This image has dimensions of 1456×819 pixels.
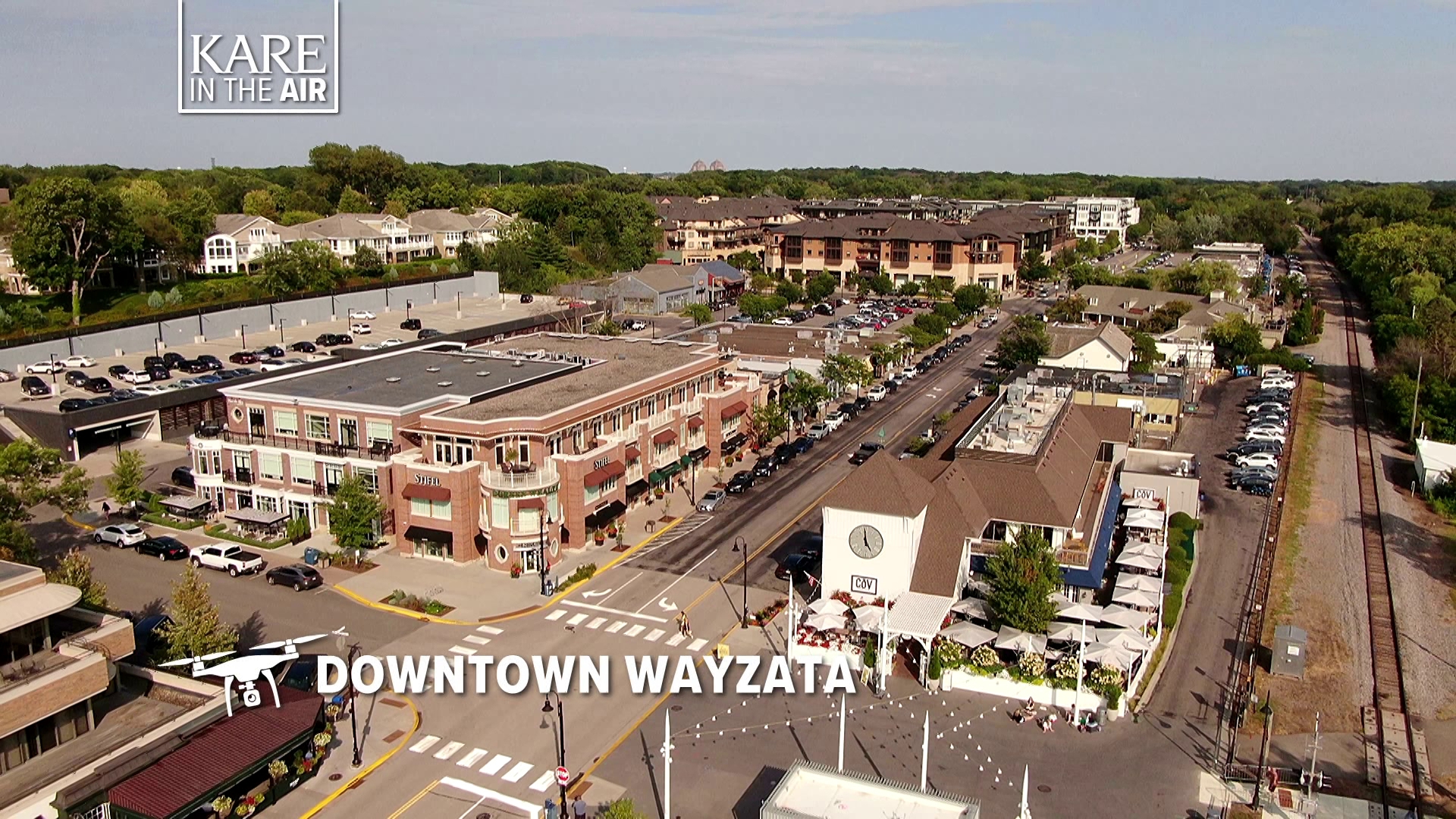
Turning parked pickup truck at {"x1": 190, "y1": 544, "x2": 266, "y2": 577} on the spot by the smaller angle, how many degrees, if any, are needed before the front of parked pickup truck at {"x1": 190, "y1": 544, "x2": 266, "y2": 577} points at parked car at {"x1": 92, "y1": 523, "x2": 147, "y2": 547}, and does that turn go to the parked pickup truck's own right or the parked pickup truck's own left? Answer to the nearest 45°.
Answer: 0° — it already faces it

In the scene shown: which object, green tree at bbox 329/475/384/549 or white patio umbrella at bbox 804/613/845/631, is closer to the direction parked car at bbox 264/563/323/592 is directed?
the green tree

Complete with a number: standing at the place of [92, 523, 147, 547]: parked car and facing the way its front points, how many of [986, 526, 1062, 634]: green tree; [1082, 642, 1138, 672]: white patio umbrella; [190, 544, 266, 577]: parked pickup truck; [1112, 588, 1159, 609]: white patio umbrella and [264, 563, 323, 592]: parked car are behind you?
5

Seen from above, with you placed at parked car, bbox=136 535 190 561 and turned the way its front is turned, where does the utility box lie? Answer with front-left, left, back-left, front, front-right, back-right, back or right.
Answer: back

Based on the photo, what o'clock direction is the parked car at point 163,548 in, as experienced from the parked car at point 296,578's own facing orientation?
the parked car at point 163,548 is roughly at 12 o'clock from the parked car at point 296,578.

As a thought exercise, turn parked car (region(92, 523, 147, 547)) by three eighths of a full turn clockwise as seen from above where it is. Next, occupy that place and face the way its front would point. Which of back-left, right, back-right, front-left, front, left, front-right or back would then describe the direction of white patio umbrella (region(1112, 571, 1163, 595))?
front-right

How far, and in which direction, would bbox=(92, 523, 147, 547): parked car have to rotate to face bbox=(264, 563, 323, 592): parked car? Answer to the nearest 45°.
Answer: approximately 180°

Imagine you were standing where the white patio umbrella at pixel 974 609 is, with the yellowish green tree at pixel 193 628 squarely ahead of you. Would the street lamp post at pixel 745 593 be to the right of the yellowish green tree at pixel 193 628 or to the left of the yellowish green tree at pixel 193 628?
right

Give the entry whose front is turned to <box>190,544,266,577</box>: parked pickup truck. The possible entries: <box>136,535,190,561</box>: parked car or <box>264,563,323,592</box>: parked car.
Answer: <box>264,563,323,592</box>: parked car

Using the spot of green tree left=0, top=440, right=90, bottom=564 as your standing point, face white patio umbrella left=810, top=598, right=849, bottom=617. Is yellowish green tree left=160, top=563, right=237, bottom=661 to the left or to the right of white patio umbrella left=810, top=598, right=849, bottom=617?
right

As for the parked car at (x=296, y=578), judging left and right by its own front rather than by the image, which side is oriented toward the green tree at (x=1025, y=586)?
back

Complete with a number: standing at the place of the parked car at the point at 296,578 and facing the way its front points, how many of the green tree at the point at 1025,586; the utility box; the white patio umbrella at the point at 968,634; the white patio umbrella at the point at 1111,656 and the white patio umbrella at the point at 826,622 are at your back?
5

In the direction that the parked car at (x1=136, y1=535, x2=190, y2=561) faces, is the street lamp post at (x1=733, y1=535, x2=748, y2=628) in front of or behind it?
behind

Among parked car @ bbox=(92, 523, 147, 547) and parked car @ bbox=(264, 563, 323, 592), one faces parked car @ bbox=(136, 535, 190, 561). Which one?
parked car @ bbox=(264, 563, 323, 592)

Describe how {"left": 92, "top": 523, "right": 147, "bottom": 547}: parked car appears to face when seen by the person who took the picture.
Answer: facing away from the viewer and to the left of the viewer

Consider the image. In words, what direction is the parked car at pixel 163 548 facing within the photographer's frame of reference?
facing away from the viewer and to the left of the viewer

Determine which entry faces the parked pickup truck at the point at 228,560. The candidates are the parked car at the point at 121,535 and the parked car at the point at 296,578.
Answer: the parked car at the point at 296,578

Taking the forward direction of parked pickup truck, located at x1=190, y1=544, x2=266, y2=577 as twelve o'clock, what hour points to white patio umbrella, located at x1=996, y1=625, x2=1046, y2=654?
The white patio umbrella is roughly at 6 o'clock from the parked pickup truck.
